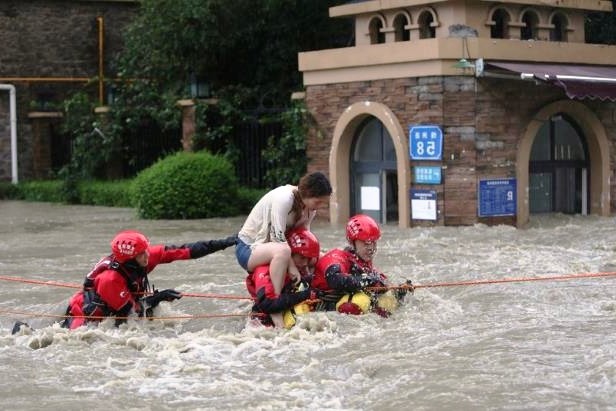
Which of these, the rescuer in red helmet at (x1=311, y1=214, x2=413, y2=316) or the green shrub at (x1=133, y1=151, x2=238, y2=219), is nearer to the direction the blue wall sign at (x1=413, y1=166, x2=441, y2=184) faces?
the rescuer in red helmet

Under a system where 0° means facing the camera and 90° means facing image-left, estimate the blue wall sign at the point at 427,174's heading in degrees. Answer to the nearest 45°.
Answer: approximately 0°
